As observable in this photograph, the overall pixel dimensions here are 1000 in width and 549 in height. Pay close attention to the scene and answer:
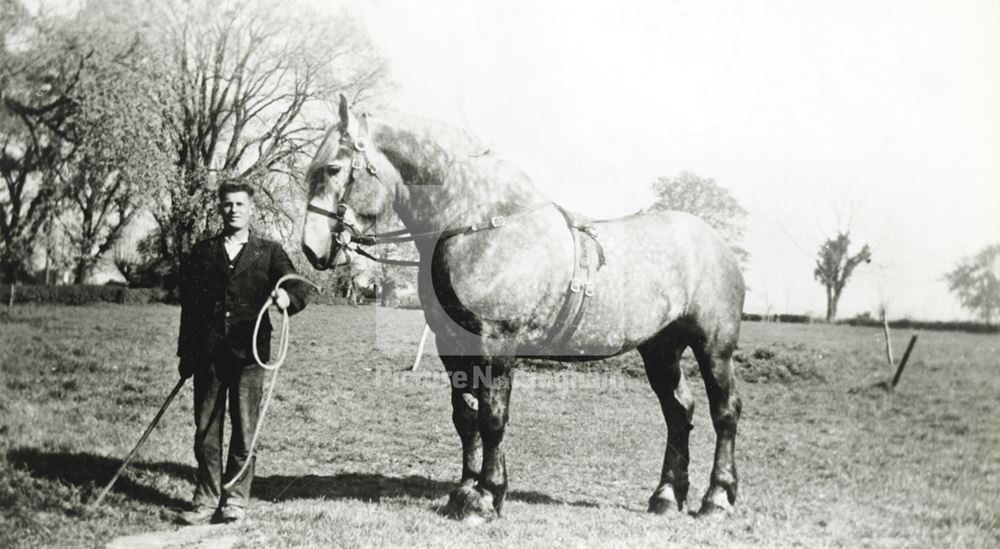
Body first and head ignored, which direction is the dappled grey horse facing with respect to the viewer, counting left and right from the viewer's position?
facing to the left of the viewer

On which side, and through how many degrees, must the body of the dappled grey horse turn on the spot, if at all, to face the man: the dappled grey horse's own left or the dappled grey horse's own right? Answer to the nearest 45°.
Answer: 0° — it already faces them

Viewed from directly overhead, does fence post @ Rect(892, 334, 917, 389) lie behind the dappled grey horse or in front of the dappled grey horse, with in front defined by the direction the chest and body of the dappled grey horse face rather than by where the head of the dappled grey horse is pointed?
behind

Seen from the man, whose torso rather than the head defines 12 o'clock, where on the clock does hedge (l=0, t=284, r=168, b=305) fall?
The hedge is roughly at 5 o'clock from the man.

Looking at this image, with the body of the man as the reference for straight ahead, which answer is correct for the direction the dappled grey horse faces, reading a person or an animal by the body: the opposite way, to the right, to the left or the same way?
to the right

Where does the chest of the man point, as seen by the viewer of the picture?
toward the camera

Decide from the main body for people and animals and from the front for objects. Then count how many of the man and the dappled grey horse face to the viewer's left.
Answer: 1

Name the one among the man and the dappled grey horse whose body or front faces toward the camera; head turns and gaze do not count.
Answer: the man

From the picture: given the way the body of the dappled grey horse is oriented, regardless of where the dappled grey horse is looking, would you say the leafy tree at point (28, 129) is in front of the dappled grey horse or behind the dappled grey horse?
in front

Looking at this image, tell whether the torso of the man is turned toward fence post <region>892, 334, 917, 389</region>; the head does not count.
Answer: no

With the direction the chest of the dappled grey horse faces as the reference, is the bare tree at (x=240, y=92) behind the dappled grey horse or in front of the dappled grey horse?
in front
